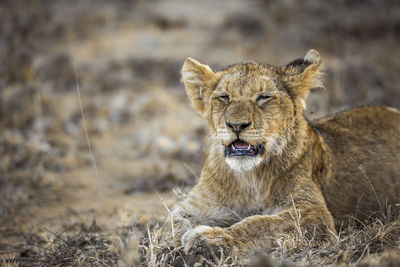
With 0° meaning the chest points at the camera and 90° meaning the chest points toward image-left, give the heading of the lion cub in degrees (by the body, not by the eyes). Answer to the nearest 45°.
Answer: approximately 45°
